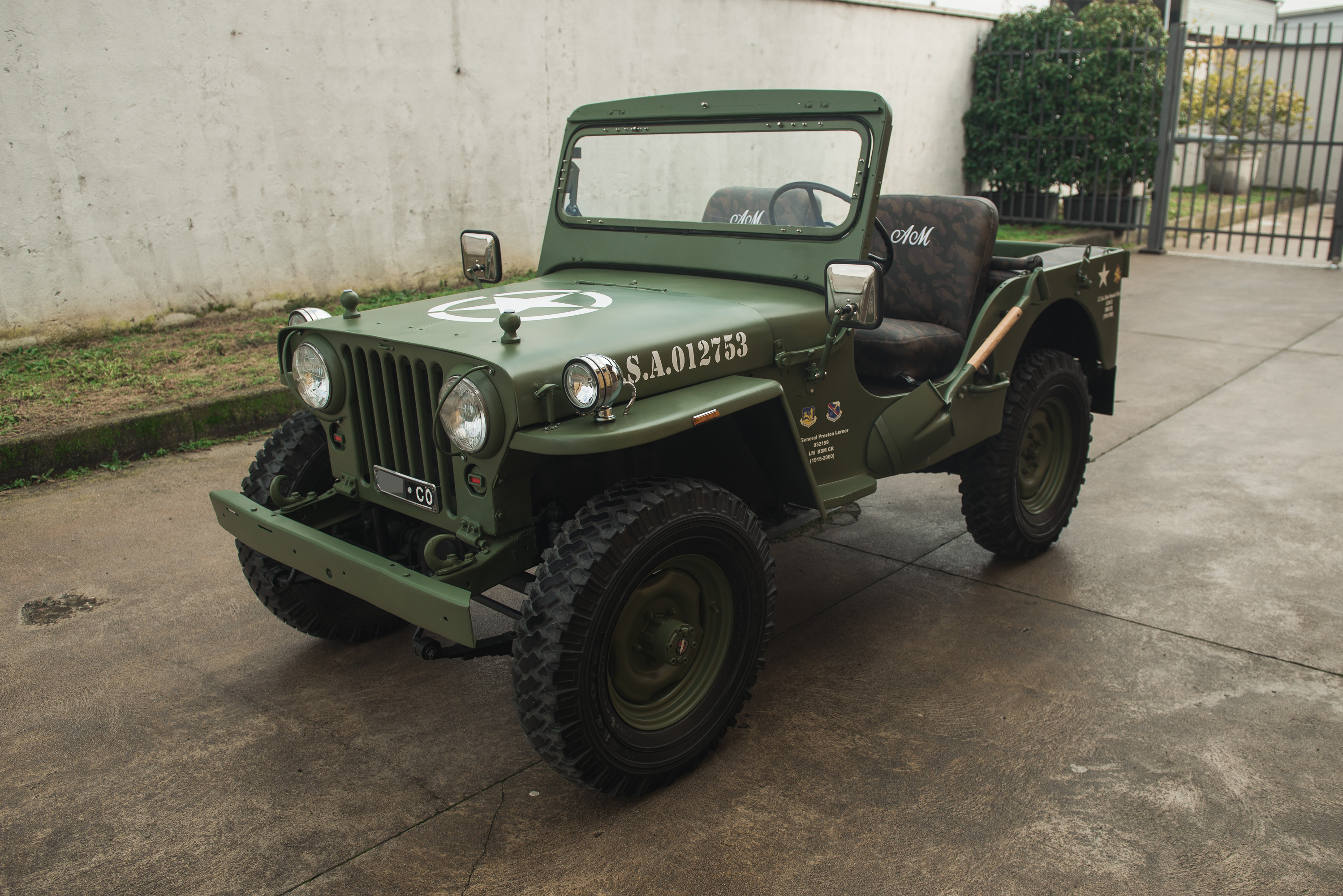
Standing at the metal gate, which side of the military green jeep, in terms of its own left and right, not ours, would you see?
back

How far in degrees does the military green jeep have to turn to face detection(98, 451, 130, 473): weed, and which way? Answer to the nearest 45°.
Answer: approximately 90° to its right

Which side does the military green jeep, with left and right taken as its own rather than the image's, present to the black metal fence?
back

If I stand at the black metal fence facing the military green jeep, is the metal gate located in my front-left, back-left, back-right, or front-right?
back-left

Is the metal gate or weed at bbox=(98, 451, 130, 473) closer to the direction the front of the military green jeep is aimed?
the weed

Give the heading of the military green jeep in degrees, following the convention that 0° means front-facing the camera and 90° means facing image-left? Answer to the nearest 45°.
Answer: approximately 45°
